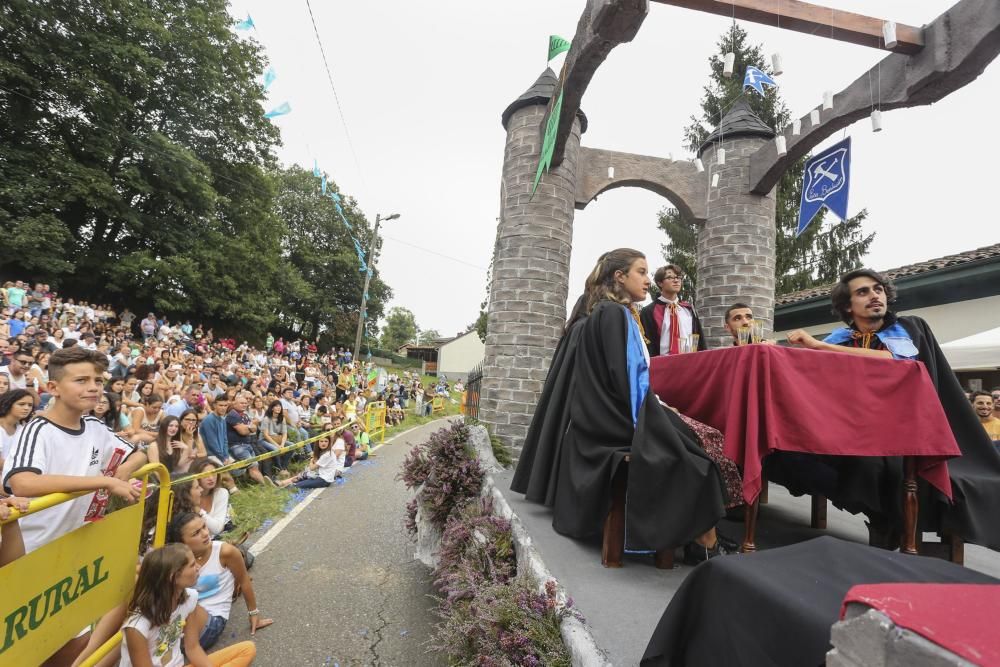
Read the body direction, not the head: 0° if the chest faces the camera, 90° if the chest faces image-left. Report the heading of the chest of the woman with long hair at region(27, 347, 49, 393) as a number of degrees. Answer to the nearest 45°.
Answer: approximately 315°

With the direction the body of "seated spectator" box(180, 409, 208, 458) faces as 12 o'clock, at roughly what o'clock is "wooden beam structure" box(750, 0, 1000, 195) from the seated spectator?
The wooden beam structure is roughly at 12 o'clock from the seated spectator.

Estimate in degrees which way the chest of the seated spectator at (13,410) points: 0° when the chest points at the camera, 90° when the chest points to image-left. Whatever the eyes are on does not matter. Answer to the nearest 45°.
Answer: approximately 315°

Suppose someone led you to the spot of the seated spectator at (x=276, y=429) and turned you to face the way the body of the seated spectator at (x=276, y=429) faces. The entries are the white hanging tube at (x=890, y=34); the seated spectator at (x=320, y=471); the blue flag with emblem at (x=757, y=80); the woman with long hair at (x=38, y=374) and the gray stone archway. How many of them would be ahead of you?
4

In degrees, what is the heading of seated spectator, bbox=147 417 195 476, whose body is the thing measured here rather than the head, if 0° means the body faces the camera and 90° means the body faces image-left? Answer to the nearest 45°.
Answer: approximately 315°

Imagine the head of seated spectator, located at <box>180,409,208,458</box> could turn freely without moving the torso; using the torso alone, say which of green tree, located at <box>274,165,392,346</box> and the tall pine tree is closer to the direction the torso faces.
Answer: the tall pine tree

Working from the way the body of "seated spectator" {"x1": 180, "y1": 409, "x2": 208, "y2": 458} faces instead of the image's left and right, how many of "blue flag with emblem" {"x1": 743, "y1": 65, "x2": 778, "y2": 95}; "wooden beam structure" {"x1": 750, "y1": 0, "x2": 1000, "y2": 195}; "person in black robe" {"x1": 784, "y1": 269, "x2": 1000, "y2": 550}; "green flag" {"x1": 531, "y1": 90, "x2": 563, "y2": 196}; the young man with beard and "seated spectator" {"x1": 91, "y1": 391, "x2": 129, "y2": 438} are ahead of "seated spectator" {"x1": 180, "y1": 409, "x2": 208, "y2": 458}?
5
